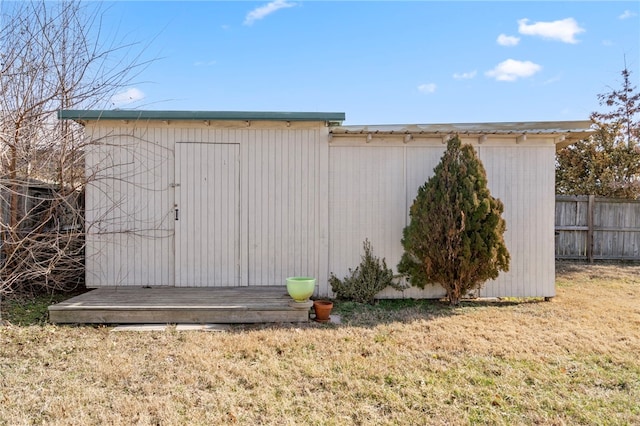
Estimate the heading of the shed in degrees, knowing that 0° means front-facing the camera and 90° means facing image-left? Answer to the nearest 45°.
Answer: approximately 0°

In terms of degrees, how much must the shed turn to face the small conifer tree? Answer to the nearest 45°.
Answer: approximately 90° to its left

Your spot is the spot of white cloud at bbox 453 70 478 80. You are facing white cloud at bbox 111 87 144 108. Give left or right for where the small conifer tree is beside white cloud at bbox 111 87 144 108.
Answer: left

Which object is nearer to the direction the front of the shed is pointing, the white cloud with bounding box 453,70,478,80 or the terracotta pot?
the terracotta pot

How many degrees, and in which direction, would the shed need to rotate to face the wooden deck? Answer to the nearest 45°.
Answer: approximately 45° to its right

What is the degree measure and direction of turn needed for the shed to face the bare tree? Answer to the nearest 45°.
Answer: approximately 90° to its right

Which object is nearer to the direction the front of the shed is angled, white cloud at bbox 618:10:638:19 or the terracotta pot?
the terracotta pot
